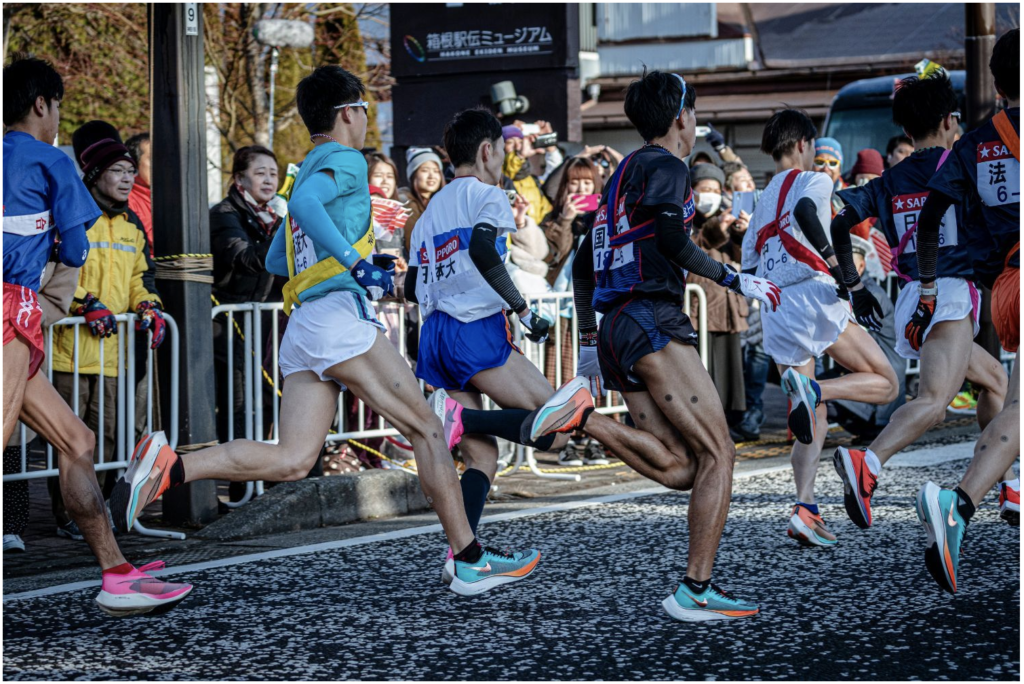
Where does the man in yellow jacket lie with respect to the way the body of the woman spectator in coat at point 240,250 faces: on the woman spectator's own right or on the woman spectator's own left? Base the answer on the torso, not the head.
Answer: on the woman spectator's own right

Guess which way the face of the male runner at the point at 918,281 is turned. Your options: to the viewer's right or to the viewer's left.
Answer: to the viewer's right

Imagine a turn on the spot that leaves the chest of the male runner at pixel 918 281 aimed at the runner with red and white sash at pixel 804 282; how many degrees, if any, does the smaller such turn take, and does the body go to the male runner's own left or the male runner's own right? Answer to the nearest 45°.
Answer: approximately 90° to the male runner's own left

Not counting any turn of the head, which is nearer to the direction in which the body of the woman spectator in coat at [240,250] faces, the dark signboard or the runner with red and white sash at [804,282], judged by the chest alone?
the runner with red and white sash

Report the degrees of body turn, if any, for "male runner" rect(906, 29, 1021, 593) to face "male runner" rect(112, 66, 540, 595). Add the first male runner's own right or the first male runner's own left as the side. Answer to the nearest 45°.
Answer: approximately 135° to the first male runner's own left

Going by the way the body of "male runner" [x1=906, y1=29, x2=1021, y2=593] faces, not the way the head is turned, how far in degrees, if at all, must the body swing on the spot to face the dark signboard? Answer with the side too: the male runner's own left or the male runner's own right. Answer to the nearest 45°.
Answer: approximately 90° to the male runner's own left

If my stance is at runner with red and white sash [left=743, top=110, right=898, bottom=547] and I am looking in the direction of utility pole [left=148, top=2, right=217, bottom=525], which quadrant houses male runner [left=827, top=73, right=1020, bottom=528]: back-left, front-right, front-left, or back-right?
back-left

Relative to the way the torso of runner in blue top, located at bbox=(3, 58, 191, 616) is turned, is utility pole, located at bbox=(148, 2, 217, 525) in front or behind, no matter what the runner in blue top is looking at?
in front

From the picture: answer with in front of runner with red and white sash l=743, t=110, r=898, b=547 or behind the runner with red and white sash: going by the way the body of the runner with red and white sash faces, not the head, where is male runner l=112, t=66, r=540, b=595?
behind

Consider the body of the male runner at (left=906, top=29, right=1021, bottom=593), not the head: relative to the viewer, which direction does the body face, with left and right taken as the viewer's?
facing away from the viewer and to the right of the viewer

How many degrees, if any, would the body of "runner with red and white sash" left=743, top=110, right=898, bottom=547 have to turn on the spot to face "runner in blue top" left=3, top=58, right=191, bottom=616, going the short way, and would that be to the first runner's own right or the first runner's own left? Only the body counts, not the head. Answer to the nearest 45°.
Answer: approximately 180°

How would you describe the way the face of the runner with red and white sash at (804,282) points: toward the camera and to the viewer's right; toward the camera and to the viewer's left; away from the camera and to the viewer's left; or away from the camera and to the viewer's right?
away from the camera and to the viewer's right
